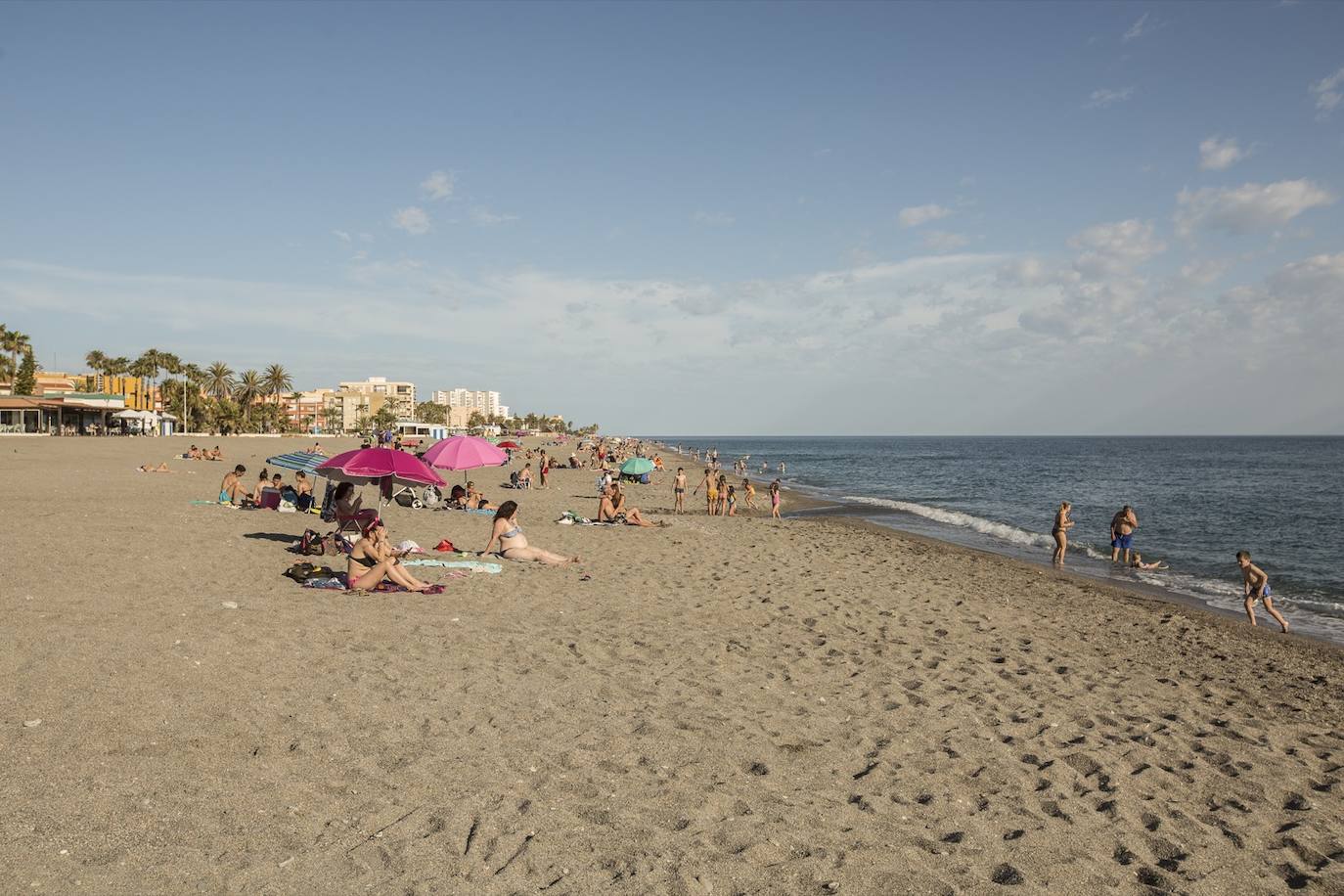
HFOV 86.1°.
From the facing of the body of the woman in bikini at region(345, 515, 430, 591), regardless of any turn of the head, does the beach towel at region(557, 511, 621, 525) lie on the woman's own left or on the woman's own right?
on the woman's own left

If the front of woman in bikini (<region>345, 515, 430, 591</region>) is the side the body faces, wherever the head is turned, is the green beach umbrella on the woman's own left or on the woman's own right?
on the woman's own left

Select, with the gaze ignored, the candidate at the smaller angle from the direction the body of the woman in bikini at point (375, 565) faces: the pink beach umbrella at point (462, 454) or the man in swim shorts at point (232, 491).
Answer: the pink beach umbrella

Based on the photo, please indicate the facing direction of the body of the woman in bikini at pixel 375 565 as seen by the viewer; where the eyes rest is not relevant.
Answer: to the viewer's right

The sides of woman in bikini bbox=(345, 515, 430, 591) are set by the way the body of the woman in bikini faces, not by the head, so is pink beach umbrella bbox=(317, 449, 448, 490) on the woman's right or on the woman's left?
on the woman's left

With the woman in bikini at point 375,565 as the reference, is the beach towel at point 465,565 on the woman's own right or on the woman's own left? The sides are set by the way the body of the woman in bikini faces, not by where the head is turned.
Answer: on the woman's own left

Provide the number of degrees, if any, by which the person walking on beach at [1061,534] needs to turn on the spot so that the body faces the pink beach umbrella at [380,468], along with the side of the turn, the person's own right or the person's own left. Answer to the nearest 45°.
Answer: approximately 135° to the person's own right
